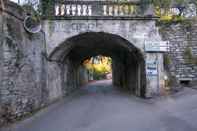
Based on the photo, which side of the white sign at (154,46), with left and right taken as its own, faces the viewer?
front

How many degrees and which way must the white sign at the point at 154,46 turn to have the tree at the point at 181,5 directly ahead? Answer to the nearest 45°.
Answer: approximately 135° to its left

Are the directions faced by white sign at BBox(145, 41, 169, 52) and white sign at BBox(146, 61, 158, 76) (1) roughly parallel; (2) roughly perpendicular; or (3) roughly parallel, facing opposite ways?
roughly parallel

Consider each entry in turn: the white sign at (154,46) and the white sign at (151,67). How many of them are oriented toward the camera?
2

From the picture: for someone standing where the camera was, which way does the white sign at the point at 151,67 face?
facing the viewer

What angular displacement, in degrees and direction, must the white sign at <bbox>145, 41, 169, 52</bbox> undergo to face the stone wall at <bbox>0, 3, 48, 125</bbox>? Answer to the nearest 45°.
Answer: approximately 45° to its right

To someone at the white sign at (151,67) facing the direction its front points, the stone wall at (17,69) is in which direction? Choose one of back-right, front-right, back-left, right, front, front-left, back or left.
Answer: front-right
